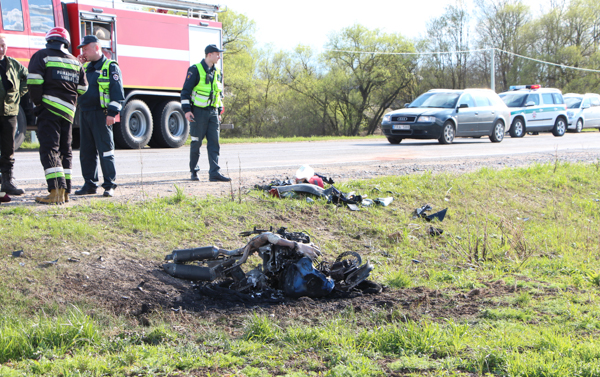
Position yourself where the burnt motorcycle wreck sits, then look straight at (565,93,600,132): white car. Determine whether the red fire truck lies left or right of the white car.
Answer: left

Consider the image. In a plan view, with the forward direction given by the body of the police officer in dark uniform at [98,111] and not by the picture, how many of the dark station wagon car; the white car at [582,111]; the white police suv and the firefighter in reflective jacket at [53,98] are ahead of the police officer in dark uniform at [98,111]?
1

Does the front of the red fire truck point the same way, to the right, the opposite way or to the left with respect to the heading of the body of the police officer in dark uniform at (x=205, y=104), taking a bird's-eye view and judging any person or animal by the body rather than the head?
to the right

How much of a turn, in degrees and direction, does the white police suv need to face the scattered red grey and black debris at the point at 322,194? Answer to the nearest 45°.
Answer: approximately 45° to its left

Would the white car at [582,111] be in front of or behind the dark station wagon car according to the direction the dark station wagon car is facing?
behind

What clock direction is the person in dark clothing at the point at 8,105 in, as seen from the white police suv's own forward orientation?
The person in dark clothing is roughly at 11 o'clock from the white police suv.

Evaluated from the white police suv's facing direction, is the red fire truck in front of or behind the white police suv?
in front

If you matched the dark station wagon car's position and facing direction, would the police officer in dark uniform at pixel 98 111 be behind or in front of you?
in front

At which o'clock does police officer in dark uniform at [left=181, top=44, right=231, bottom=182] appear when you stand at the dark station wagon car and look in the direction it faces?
The police officer in dark uniform is roughly at 11 o'clock from the dark station wagon car.

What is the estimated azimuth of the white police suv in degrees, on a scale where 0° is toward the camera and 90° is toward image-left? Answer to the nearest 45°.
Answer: approximately 45°

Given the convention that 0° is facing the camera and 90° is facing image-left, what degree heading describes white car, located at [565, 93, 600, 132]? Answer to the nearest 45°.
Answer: approximately 45°

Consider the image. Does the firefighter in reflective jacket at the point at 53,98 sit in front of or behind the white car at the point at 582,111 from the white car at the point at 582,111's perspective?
in front

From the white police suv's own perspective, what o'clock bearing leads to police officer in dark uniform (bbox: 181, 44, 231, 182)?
The police officer in dark uniform is roughly at 11 o'clock from the white police suv.
